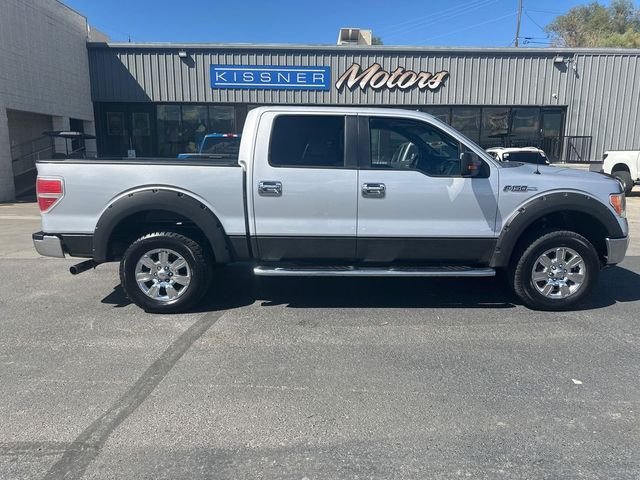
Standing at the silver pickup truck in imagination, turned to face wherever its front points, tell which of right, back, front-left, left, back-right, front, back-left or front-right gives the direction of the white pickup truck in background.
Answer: front-left

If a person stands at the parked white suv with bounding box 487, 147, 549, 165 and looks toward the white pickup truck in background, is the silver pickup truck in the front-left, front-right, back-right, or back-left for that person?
back-right

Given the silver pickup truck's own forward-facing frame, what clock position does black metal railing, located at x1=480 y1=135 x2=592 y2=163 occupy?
The black metal railing is roughly at 10 o'clock from the silver pickup truck.

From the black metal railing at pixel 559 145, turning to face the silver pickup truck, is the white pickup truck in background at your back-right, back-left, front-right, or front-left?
front-left

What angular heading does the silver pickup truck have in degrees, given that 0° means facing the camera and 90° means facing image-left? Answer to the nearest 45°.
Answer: approximately 270°

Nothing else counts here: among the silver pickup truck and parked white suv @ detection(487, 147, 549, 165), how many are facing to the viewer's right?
1

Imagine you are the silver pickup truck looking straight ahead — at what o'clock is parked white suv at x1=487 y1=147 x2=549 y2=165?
The parked white suv is roughly at 10 o'clock from the silver pickup truck.

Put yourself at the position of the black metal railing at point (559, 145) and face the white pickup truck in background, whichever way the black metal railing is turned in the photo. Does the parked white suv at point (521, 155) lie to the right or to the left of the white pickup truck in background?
right
